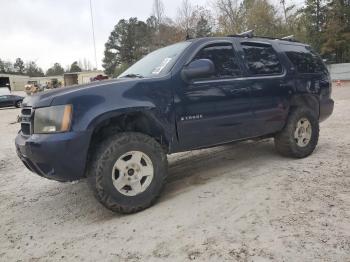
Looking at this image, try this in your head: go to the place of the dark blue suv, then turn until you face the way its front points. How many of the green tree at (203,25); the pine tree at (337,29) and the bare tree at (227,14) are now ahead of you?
0

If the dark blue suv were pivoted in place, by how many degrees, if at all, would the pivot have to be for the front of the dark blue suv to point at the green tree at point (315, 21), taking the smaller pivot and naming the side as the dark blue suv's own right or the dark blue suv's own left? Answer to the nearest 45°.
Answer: approximately 180°

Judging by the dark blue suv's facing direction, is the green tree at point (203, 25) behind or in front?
behind

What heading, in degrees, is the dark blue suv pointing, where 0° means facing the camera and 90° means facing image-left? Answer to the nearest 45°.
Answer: approximately 45°

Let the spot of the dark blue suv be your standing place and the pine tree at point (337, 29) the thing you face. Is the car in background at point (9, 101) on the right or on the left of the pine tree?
left

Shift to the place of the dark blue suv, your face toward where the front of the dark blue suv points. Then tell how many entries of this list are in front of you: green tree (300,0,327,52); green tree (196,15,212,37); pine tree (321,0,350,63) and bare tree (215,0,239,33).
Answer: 0

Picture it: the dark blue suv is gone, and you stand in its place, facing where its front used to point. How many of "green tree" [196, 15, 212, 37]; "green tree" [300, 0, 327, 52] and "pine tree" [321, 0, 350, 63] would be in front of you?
0

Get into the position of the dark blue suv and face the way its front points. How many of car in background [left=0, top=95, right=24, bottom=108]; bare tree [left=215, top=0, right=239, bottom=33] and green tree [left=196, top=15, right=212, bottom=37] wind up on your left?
0

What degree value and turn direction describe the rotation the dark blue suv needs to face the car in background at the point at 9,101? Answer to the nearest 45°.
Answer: approximately 90° to its right

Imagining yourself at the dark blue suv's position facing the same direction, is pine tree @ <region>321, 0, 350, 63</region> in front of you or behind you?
behind

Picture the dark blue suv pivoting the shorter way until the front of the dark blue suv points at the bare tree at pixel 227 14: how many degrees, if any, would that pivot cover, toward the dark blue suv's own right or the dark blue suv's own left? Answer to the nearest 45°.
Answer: approximately 135° to the dark blue suv's own right
